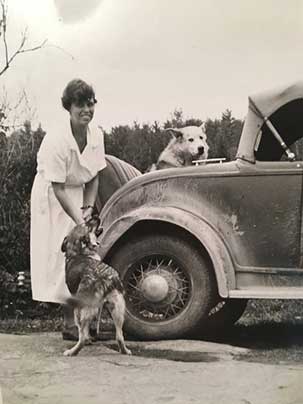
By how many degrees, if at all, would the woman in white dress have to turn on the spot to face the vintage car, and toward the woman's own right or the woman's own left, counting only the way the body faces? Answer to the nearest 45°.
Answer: approximately 45° to the woman's own left

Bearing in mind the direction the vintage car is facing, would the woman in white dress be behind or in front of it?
behind

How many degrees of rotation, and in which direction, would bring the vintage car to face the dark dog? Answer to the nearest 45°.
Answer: approximately 180°

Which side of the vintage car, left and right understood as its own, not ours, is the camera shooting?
right
